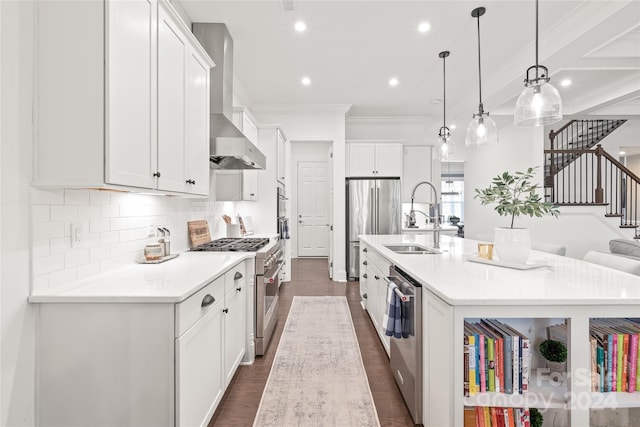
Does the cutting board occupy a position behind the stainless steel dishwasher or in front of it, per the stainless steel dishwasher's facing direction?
in front

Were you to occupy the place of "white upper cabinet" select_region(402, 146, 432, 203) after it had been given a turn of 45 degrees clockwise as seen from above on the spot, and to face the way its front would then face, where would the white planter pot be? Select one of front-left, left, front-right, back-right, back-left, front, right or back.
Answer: front-left

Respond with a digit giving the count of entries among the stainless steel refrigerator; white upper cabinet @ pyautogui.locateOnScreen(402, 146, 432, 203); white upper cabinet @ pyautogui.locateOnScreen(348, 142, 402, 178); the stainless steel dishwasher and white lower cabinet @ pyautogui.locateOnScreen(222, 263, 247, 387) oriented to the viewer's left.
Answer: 1

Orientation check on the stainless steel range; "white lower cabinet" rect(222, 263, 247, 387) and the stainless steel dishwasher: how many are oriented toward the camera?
0

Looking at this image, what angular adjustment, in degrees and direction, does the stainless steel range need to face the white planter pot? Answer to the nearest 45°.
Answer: approximately 45° to its right

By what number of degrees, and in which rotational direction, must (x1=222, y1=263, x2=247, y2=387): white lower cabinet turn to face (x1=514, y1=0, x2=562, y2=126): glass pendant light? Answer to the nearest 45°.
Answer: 0° — it already faces it

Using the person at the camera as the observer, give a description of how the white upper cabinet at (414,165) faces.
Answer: facing the viewer

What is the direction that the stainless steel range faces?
to the viewer's right

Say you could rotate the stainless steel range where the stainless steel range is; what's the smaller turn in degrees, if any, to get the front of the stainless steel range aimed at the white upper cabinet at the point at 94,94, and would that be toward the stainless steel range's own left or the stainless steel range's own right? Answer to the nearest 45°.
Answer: approximately 135° to the stainless steel range's own right

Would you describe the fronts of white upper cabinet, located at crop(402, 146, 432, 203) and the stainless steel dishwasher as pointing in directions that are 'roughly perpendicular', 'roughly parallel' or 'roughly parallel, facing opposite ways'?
roughly perpendicular

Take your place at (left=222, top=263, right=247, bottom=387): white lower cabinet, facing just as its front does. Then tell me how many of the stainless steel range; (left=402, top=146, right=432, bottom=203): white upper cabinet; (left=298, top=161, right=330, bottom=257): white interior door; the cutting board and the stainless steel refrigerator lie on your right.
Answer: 0

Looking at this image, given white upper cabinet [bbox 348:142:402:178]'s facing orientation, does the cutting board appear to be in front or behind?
in front

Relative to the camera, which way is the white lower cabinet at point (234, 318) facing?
to the viewer's right

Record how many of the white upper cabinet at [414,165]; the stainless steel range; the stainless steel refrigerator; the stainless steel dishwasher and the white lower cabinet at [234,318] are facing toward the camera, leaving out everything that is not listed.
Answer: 2

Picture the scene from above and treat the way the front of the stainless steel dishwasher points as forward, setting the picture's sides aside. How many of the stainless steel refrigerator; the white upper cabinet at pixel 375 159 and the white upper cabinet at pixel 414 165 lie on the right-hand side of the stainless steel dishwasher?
3

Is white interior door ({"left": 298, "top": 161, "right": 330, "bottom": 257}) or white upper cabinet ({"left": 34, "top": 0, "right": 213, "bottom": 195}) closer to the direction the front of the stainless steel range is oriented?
the white interior door

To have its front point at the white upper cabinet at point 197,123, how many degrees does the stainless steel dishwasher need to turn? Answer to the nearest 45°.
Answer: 0° — it already faces it

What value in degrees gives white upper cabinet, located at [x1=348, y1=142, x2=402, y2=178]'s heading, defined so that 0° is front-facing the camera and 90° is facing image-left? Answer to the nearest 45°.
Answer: approximately 0°

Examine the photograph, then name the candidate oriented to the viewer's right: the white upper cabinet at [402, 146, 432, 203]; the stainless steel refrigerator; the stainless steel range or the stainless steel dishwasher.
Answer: the stainless steel range

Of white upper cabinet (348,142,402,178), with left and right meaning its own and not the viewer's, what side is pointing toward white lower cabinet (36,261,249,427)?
front
